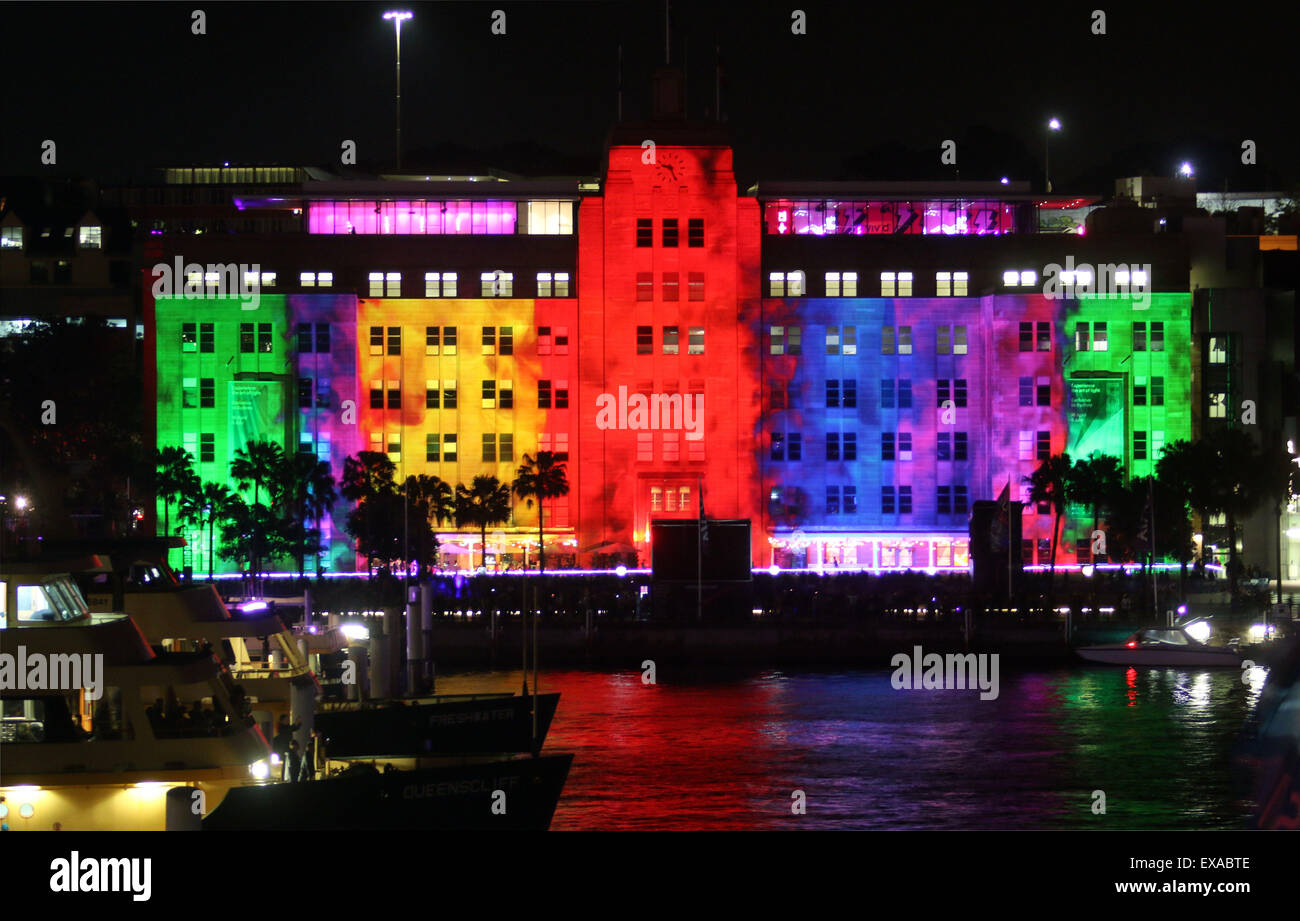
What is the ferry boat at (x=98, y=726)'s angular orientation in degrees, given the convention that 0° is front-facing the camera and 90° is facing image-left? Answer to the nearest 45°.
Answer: approximately 270°
